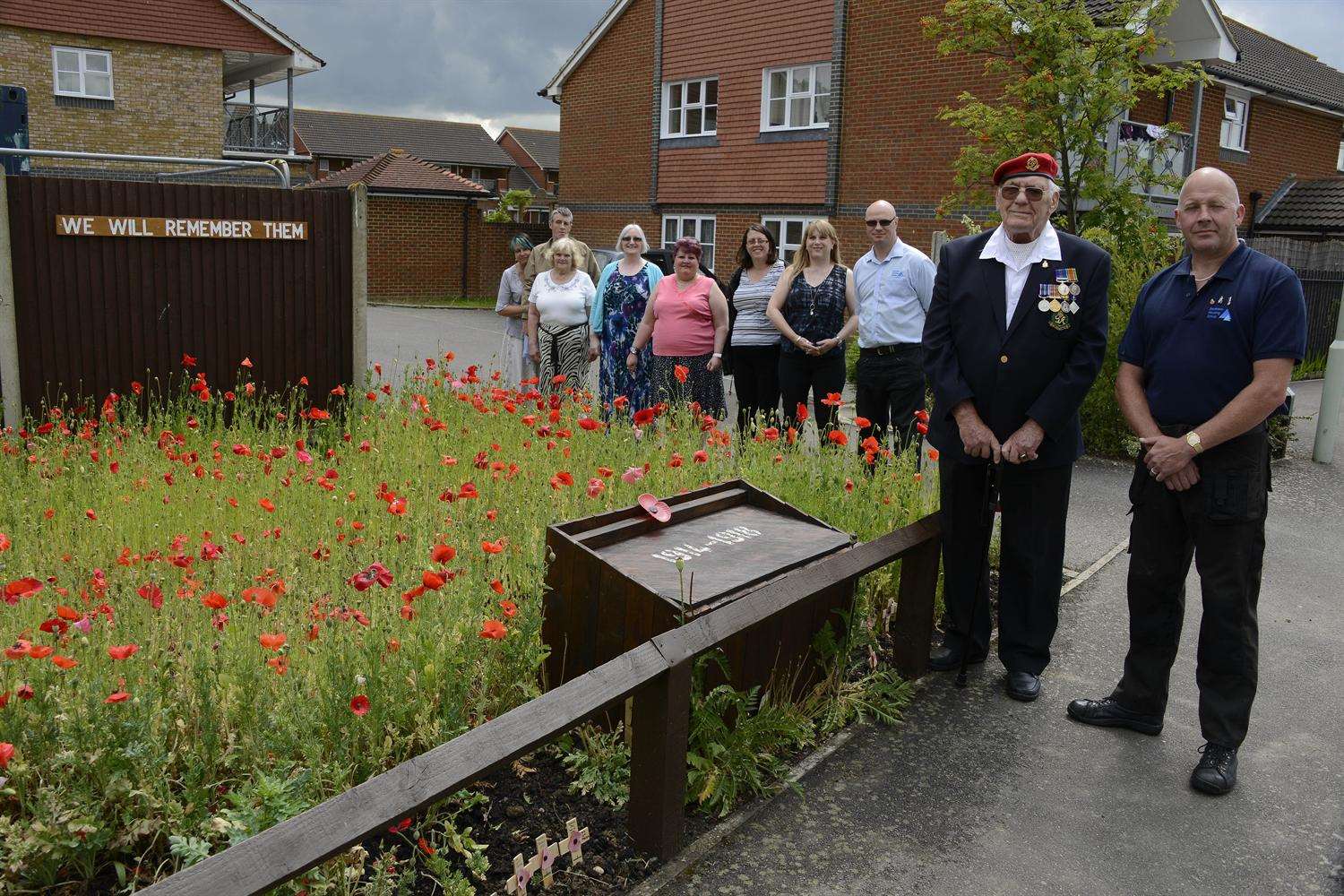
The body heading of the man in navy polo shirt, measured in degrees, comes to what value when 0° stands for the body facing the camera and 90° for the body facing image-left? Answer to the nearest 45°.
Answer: approximately 45°

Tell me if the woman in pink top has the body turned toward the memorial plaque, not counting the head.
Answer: yes

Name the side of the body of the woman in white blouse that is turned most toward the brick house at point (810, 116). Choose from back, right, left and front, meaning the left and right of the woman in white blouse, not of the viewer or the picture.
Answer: back

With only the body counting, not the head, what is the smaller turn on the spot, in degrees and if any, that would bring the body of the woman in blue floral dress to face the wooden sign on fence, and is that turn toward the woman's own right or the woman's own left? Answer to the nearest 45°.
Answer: approximately 90° to the woman's own right

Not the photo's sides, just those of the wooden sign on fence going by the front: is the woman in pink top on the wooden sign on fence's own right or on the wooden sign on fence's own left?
on the wooden sign on fence's own left

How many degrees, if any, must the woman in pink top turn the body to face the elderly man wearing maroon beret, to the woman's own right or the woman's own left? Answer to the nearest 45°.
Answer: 0° — they already face them

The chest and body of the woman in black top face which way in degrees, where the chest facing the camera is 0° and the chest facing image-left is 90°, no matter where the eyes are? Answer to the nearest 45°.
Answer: approximately 0°

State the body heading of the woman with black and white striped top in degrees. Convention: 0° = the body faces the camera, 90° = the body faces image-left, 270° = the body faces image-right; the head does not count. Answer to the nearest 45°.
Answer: approximately 0°

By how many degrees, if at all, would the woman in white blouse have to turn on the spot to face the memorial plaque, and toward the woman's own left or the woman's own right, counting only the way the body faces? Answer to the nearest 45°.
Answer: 0° — they already face it
